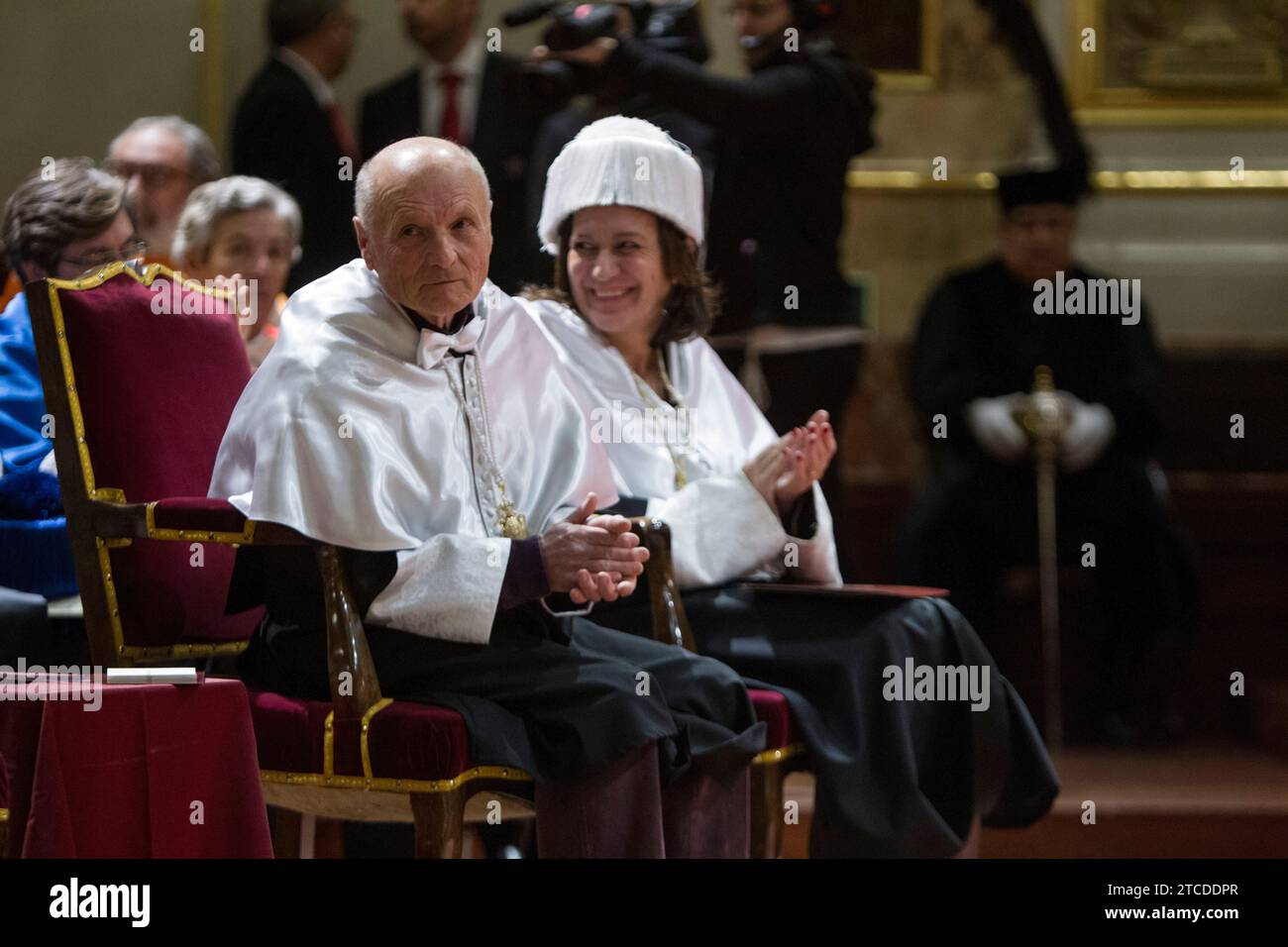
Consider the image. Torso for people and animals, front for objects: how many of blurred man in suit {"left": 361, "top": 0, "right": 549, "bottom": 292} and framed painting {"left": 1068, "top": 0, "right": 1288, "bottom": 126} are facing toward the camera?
2

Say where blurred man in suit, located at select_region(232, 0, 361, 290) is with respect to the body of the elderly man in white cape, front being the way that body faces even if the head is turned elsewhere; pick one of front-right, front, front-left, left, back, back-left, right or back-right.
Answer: back-left

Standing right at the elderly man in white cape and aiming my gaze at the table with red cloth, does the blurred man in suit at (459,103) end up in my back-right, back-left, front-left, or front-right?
back-right

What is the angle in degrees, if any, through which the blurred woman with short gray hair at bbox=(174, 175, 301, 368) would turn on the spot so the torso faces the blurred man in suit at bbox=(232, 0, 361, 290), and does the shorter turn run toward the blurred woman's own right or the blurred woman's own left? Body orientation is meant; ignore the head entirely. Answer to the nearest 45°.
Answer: approximately 135° to the blurred woman's own left

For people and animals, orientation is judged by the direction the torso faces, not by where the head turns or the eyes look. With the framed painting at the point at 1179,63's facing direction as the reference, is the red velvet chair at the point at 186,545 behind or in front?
in front

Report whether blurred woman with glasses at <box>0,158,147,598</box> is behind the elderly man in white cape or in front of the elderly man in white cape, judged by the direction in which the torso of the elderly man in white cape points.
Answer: behind

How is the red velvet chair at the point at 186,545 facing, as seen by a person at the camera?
facing the viewer and to the right of the viewer

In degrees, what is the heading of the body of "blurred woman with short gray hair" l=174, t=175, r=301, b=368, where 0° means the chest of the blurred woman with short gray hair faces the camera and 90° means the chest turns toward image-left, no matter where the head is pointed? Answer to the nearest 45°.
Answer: approximately 315°

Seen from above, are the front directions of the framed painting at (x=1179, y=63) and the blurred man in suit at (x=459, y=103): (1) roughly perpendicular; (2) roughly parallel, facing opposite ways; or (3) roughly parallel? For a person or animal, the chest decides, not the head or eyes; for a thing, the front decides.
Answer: roughly parallel

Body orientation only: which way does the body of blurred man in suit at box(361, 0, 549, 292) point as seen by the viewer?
toward the camera

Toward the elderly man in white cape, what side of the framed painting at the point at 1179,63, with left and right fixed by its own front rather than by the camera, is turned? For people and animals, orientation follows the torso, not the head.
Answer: front

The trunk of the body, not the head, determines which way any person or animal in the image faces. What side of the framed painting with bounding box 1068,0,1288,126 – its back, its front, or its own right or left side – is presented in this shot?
front

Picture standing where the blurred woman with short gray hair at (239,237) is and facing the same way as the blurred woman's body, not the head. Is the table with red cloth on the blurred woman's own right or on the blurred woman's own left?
on the blurred woman's own right
